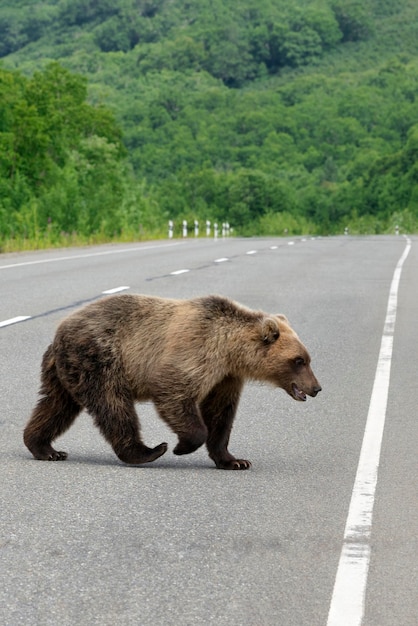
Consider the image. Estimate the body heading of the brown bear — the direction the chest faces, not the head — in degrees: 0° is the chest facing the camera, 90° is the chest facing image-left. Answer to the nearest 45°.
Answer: approximately 270°
